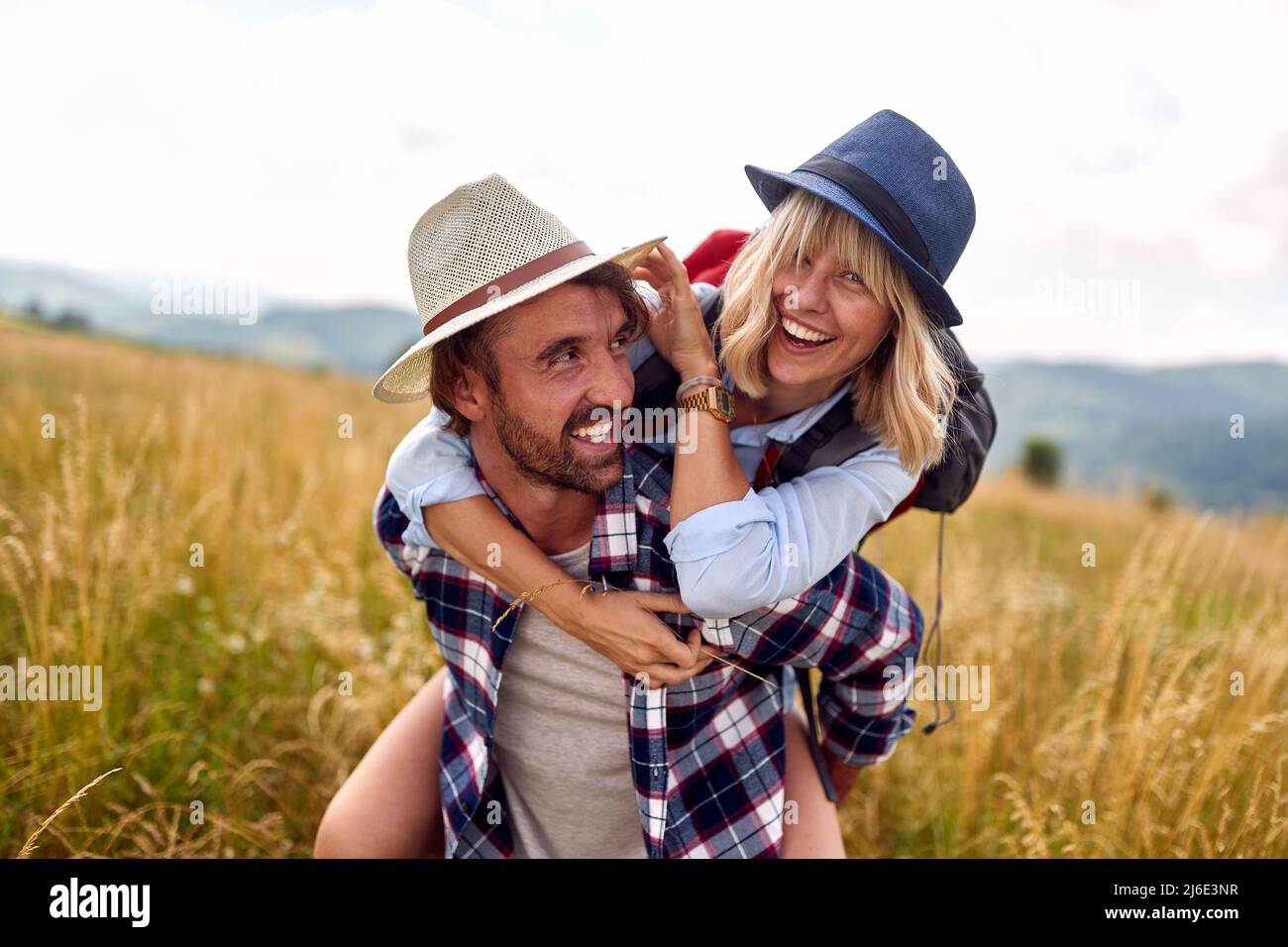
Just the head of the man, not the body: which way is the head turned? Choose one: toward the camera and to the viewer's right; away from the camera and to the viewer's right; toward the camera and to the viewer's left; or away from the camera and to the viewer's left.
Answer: toward the camera and to the viewer's right

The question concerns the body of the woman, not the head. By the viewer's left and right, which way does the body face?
facing the viewer
